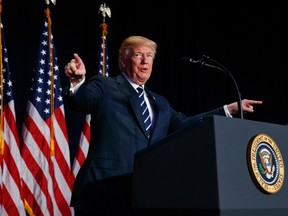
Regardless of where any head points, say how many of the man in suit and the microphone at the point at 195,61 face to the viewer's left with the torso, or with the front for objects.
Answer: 1

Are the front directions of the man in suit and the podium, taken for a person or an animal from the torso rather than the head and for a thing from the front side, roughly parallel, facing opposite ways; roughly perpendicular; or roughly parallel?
roughly parallel

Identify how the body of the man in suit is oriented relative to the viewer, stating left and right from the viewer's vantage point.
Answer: facing the viewer and to the right of the viewer

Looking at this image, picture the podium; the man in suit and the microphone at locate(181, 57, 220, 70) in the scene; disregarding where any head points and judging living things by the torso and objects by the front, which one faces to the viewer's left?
the microphone

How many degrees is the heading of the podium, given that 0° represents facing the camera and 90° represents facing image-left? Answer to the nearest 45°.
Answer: approximately 315°

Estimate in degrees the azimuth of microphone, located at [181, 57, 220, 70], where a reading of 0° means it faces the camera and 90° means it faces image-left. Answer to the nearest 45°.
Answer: approximately 90°

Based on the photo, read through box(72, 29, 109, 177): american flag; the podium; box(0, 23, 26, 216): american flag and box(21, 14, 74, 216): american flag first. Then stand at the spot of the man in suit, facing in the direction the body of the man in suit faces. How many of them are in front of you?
1

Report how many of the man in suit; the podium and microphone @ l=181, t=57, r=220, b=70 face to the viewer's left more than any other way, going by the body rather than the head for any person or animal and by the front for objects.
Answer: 1

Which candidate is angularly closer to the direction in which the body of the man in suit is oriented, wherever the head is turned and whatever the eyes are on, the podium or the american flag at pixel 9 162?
the podium
